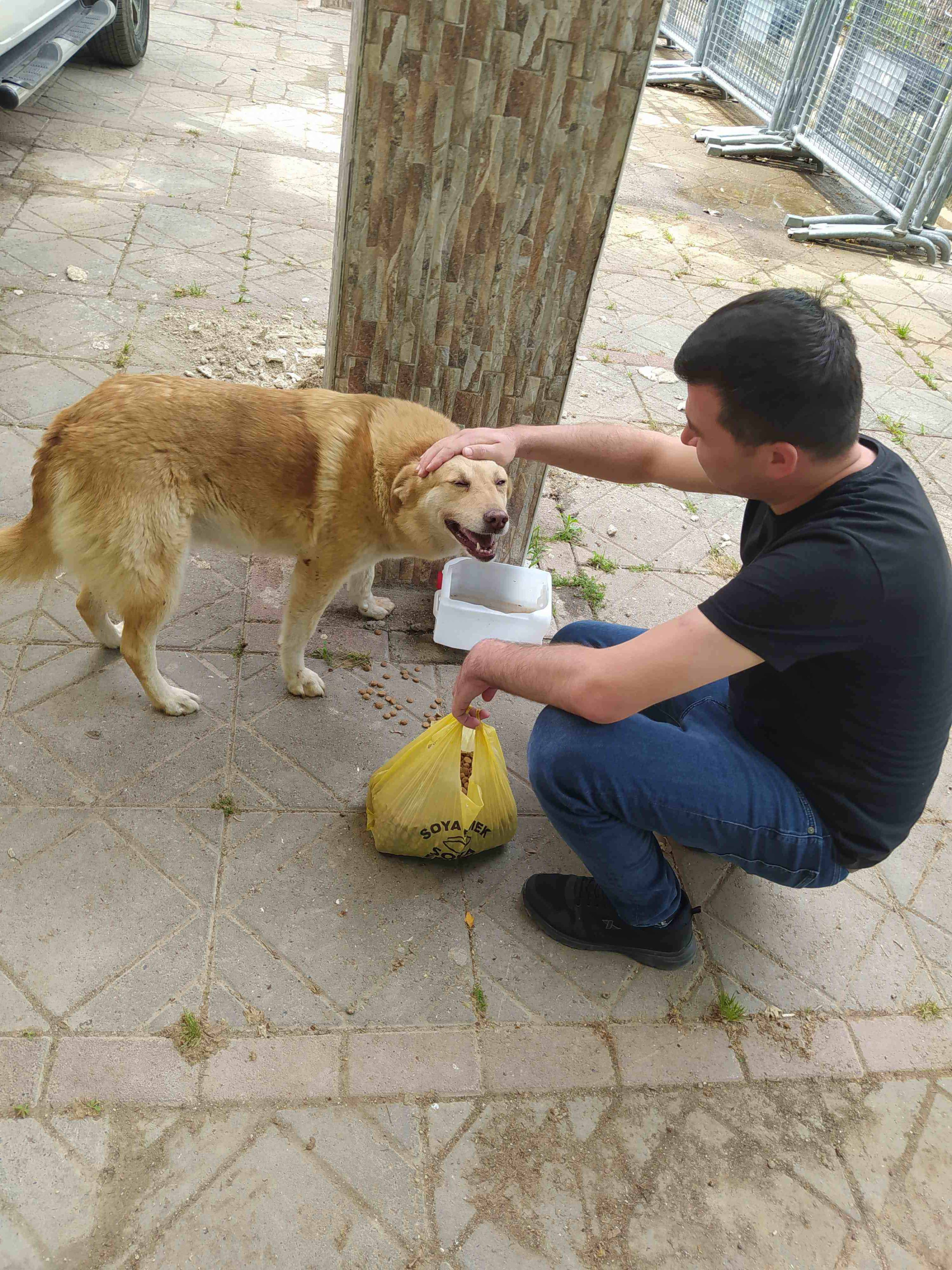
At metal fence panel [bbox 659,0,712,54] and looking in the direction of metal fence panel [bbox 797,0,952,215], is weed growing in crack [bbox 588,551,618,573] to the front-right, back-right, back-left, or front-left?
front-right

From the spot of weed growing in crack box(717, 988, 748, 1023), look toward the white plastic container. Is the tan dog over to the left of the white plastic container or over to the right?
left

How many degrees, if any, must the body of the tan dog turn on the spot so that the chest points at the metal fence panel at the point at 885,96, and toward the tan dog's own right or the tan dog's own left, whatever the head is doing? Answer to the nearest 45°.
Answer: approximately 45° to the tan dog's own left

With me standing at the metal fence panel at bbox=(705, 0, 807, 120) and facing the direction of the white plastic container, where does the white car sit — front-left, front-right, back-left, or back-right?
front-right

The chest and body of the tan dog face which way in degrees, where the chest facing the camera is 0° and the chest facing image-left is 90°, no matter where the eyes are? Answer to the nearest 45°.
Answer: approximately 270°

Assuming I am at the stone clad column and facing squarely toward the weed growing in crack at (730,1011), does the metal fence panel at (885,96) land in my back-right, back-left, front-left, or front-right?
back-left

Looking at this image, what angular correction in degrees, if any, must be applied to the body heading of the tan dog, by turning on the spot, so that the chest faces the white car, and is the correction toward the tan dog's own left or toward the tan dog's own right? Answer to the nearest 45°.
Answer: approximately 90° to the tan dog's own left
